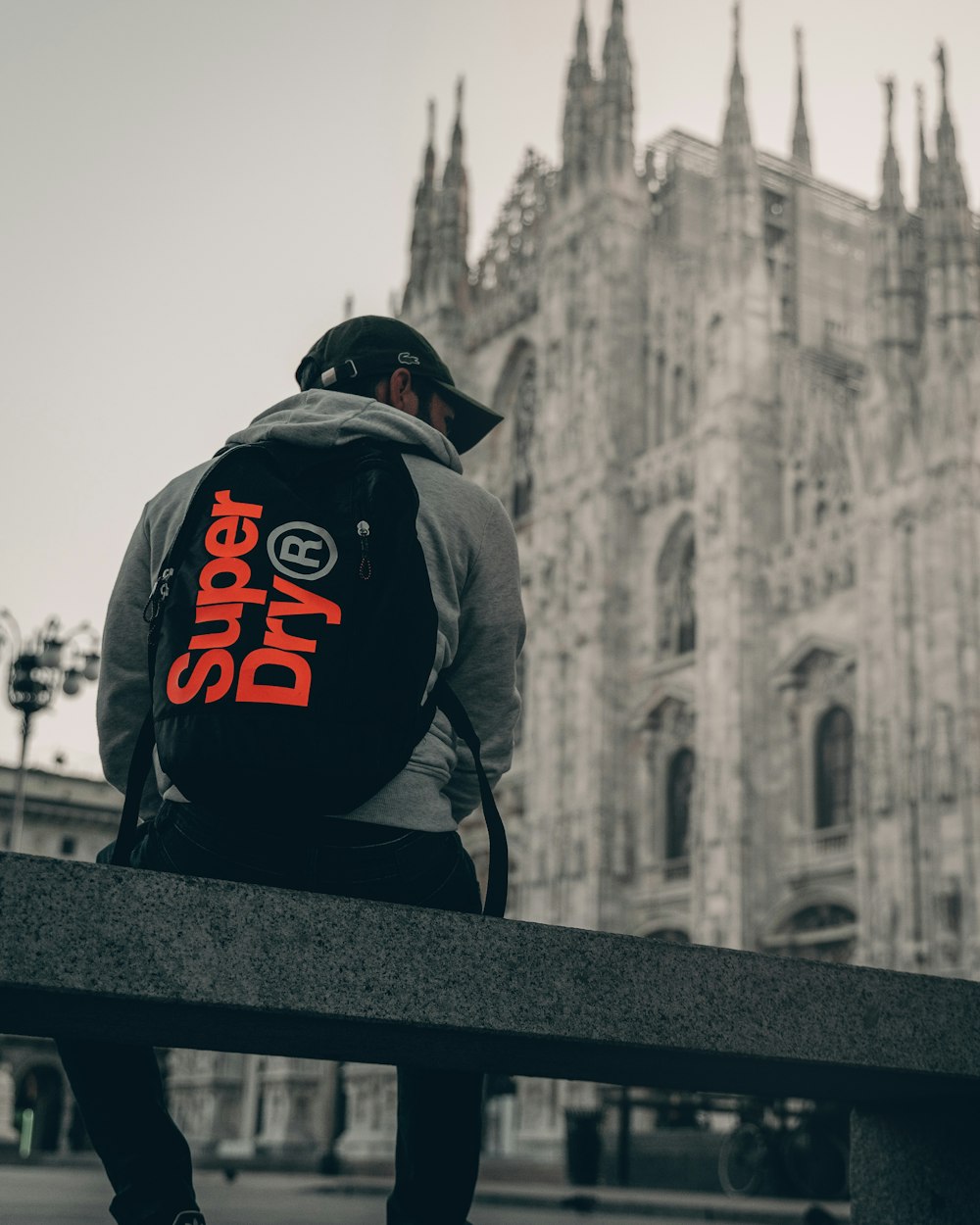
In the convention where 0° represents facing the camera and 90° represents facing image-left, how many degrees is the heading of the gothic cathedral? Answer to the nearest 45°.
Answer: approximately 45°

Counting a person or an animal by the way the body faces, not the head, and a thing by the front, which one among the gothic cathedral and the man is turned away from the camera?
the man

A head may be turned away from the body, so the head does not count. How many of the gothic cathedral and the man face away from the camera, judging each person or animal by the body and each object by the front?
1

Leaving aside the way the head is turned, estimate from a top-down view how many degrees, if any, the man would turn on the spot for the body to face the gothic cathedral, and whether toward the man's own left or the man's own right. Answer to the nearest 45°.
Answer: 0° — they already face it

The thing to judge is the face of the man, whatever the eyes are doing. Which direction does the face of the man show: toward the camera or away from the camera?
away from the camera

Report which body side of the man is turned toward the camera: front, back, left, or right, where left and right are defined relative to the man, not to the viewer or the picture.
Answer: back
